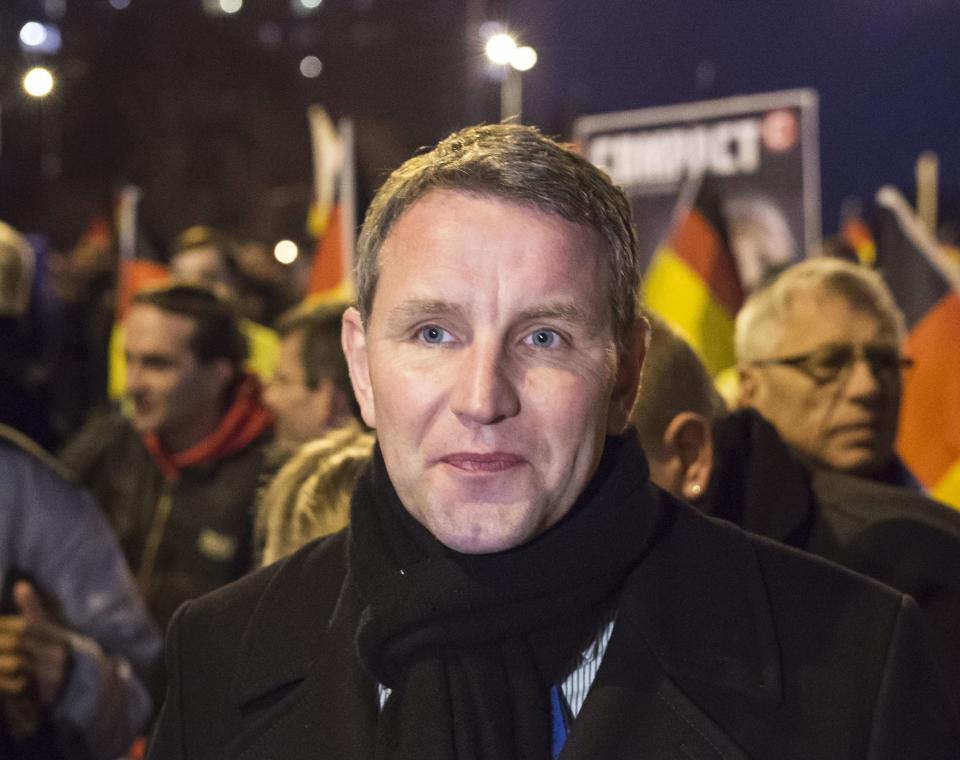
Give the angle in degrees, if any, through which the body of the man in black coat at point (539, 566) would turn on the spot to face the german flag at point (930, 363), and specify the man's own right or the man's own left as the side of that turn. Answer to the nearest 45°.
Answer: approximately 135° to the man's own left

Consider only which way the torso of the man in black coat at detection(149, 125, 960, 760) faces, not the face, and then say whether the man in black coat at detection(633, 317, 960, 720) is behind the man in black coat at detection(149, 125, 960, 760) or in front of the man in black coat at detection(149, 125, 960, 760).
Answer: behind

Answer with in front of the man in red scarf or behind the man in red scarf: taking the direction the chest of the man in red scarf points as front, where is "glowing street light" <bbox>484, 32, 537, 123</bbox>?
behind

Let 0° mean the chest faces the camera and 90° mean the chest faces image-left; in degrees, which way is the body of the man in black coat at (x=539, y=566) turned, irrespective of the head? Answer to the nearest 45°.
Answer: approximately 0°

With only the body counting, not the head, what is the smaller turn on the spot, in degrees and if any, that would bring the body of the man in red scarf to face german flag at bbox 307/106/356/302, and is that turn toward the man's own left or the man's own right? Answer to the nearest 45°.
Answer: approximately 180°

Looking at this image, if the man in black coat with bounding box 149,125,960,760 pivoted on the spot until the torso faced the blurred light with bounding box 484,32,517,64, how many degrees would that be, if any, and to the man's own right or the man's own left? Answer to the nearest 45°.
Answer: approximately 180°

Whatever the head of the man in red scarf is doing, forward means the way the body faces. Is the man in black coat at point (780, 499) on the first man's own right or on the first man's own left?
on the first man's own left

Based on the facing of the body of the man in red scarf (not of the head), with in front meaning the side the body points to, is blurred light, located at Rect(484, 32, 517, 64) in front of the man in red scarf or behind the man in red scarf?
behind

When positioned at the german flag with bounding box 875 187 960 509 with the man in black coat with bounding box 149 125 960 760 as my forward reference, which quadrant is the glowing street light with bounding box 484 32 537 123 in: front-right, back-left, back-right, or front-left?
back-right
